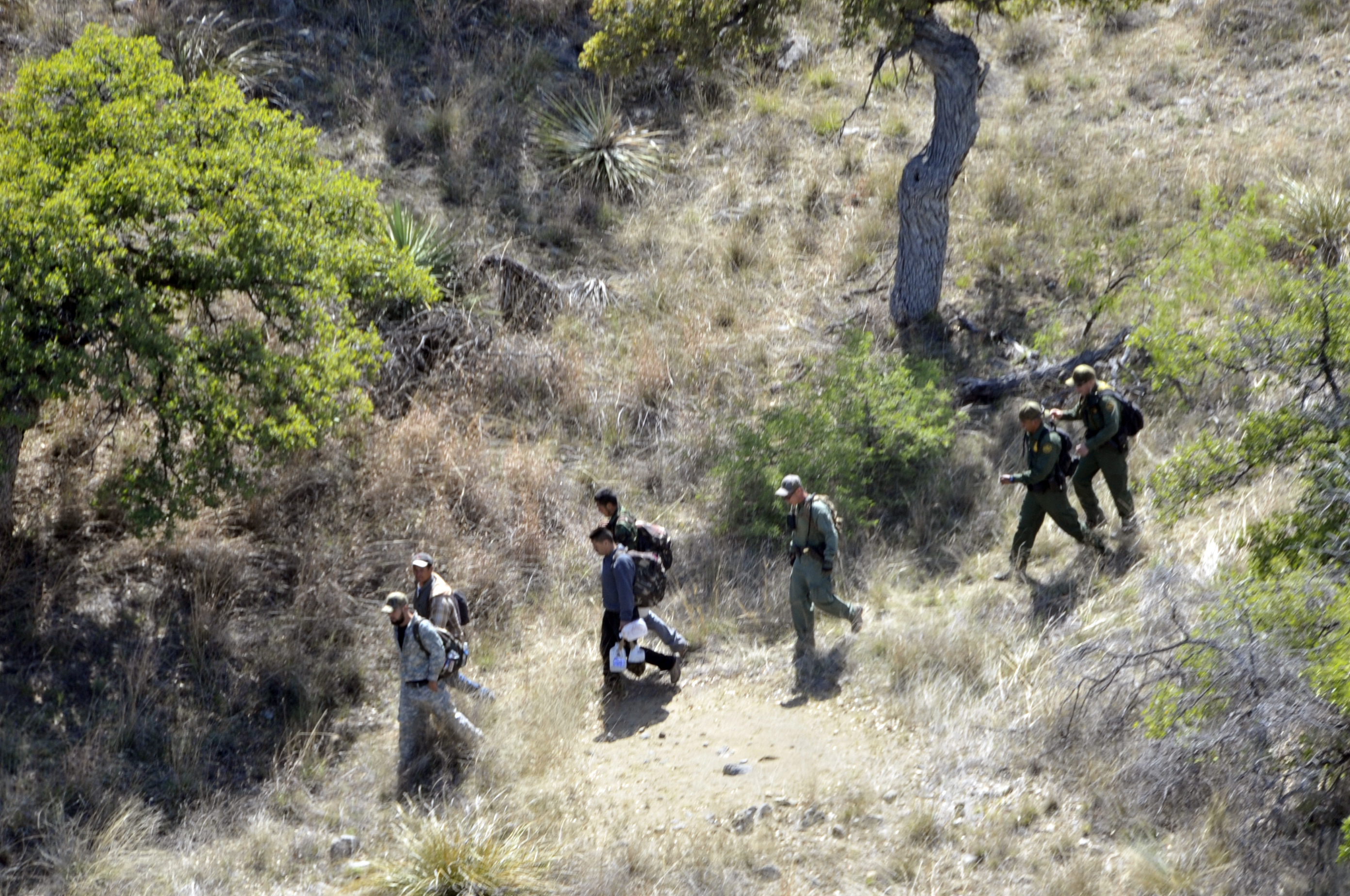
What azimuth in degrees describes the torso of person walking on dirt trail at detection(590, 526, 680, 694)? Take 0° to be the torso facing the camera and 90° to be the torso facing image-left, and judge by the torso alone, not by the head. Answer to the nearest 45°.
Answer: approximately 90°

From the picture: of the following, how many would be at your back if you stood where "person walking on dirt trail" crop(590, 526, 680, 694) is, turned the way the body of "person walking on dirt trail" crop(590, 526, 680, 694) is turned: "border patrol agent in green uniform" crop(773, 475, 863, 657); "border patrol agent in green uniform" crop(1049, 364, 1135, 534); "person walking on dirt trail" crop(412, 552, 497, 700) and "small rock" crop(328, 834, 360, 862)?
2

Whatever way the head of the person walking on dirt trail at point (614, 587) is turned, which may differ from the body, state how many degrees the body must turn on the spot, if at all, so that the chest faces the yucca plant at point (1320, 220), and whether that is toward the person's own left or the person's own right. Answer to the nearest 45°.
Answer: approximately 135° to the person's own right

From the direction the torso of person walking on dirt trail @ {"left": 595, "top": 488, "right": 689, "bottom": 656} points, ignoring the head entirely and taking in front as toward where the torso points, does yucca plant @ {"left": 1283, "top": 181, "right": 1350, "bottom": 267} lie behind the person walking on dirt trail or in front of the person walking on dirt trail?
behind

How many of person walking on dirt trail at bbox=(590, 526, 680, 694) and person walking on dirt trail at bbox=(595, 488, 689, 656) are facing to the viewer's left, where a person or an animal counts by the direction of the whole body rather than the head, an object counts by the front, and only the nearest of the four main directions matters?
2

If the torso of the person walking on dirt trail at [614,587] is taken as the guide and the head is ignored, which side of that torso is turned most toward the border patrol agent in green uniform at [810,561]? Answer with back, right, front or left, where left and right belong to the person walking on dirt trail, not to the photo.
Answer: back

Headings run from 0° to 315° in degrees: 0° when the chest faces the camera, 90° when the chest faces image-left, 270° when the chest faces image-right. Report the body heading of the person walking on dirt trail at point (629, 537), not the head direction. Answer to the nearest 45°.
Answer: approximately 90°
